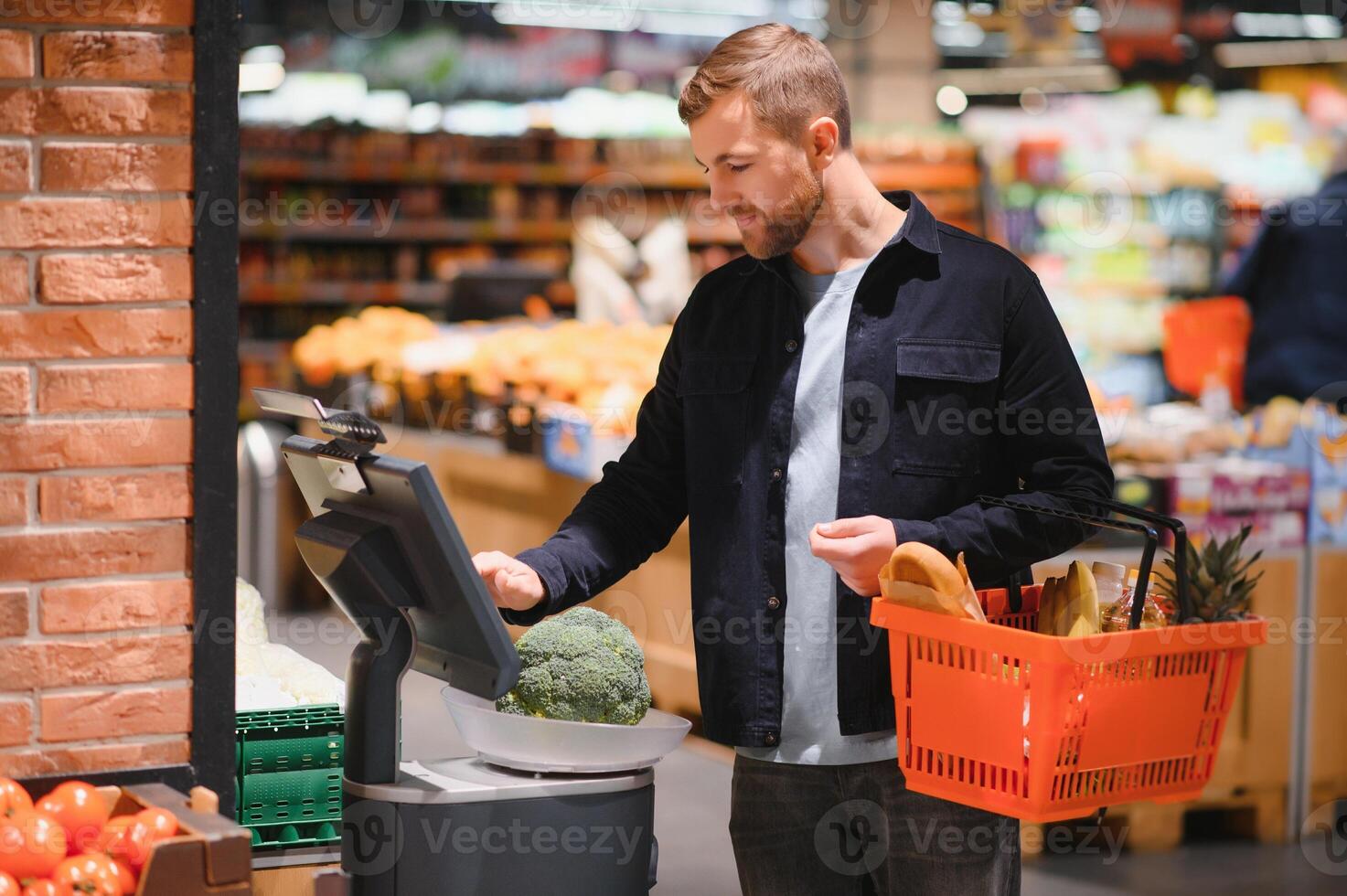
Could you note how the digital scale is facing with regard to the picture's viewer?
facing away from the viewer and to the right of the viewer

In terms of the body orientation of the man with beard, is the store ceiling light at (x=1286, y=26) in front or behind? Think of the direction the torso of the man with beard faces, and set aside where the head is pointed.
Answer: behind

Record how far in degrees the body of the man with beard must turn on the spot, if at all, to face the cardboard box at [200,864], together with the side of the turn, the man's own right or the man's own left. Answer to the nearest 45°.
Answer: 0° — they already face it

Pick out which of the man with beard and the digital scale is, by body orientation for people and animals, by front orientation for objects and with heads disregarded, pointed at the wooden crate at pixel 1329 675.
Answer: the digital scale

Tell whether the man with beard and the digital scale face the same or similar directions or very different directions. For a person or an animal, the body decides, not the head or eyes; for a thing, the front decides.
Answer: very different directions

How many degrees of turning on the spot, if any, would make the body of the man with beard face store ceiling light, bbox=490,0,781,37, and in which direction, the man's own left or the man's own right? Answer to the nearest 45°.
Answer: approximately 135° to the man's own right

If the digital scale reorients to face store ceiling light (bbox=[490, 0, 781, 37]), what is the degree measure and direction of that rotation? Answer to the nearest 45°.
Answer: approximately 45° to its left

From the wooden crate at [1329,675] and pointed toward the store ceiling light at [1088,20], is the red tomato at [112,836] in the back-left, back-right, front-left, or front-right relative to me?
back-left

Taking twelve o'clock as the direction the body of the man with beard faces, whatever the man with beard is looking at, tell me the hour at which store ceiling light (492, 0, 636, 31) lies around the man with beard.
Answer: The store ceiling light is roughly at 4 o'clock from the man with beard.
